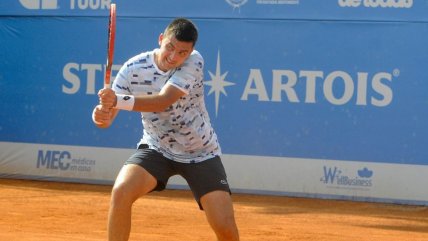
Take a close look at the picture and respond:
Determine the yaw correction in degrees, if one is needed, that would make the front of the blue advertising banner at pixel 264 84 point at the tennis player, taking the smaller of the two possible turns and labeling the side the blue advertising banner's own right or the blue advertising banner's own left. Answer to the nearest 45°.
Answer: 0° — it already faces them

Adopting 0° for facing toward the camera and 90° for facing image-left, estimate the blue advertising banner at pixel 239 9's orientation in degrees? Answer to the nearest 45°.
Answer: approximately 0°

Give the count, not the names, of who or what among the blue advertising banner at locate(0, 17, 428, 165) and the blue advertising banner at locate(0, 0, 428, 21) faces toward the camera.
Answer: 2

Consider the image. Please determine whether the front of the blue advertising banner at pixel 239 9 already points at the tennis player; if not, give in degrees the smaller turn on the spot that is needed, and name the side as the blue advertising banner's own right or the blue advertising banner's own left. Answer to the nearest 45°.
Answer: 0° — it already faces them
